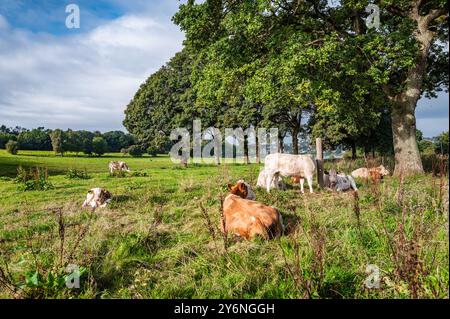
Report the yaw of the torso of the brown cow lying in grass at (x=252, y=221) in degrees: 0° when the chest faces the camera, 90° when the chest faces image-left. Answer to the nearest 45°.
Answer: approximately 135°

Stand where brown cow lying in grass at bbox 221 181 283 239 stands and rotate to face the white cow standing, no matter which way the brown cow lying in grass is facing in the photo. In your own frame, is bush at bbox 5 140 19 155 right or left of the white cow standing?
left

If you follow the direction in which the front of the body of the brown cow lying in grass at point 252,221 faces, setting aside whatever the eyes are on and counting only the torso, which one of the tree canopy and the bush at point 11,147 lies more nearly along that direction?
the bush

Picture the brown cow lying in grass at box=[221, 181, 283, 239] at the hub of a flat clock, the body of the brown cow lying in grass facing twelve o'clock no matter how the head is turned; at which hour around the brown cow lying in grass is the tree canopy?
The tree canopy is roughly at 2 o'clock from the brown cow lying in grass.

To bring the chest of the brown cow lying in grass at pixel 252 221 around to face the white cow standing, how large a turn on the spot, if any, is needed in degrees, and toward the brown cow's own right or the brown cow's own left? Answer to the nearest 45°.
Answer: approximately 45° to the brown cow's own right
